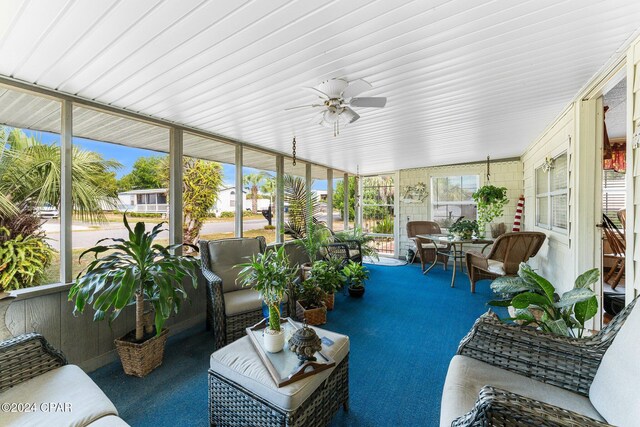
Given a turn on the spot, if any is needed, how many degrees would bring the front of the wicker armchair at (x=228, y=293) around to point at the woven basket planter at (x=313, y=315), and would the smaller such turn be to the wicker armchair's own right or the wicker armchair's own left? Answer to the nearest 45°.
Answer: approximately 45° to the wicker armchair's own left

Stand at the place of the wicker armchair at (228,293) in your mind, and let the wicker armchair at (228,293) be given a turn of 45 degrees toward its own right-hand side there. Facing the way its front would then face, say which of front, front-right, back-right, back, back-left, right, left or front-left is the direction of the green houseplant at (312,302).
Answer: left

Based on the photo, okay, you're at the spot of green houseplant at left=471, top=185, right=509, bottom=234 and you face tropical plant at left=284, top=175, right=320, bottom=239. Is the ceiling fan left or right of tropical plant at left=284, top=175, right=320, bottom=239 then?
left

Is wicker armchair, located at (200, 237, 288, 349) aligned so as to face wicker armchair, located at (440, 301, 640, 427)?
yes

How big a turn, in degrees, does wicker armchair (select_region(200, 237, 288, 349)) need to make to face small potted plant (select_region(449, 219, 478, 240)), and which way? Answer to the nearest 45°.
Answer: approximately 45° to its left

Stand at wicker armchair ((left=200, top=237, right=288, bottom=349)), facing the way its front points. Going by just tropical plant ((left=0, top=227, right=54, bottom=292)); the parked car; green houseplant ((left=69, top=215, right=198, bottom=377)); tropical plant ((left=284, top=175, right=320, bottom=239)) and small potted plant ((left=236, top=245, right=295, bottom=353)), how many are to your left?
1

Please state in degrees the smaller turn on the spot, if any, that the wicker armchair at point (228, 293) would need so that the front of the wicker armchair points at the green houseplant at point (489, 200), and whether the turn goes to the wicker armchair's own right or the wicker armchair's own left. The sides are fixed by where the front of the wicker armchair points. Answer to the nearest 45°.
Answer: approximately 45° to the wicker armchair's own left

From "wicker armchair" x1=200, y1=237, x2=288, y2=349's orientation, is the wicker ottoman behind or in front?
in front

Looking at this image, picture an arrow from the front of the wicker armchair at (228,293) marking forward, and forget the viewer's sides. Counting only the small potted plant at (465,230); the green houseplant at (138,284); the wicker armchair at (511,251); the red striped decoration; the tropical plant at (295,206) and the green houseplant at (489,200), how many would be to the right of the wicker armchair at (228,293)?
1

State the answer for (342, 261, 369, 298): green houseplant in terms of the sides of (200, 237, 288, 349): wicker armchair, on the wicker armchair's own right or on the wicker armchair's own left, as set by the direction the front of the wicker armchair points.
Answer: on the wicker armchair's own left

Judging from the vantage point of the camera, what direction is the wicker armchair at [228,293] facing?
facing the viewer and to the right of the viewer

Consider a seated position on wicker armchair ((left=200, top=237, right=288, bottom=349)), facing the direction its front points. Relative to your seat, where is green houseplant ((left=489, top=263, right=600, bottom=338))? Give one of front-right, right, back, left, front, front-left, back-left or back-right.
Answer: front

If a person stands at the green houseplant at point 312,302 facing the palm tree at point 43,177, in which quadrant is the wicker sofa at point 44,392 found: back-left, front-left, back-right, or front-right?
front-left

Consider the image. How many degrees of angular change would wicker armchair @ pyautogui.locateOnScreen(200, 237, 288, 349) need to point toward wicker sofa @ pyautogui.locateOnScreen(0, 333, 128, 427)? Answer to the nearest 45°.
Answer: approximately 90° to its right

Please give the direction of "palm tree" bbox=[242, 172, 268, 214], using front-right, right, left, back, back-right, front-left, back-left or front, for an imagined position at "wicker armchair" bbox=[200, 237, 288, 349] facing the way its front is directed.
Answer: back-left

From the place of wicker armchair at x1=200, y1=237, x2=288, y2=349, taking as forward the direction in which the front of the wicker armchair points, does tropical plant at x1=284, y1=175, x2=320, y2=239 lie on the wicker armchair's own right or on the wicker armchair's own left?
on the wicker armchair's own left

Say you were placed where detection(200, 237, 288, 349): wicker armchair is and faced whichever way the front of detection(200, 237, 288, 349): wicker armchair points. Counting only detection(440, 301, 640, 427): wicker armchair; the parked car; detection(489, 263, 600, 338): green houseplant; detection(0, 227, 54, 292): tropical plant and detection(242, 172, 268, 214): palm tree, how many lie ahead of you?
2
